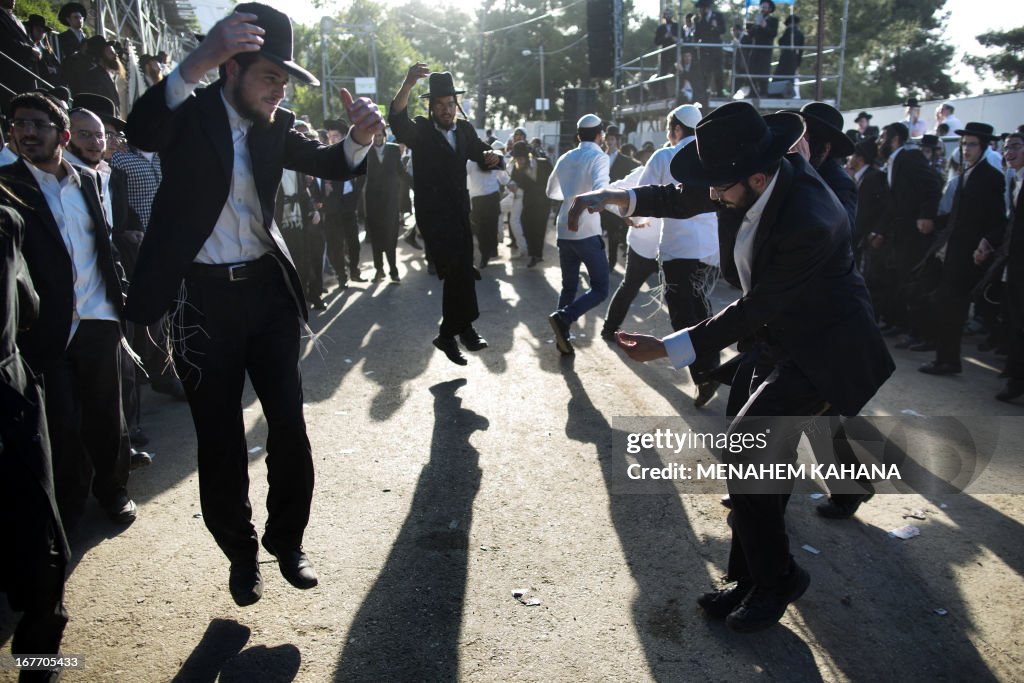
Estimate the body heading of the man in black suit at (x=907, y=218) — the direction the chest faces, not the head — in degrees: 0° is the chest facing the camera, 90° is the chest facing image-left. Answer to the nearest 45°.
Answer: approximately 90°

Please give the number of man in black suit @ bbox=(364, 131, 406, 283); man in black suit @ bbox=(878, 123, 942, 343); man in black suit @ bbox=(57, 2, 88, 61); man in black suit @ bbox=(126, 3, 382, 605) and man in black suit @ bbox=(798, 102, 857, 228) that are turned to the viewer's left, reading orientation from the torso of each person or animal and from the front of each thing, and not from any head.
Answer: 2

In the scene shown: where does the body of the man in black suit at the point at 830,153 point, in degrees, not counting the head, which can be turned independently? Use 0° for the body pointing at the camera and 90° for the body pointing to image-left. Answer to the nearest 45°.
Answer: approximately 90°

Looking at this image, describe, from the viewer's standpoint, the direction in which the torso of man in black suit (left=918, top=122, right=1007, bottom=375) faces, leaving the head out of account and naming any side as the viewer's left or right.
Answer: facing the viewer and to the left of the viewer

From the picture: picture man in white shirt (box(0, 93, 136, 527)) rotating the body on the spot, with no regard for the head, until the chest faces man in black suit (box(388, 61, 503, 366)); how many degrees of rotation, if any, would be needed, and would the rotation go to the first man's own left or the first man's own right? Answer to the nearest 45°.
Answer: approximately 90° to the first man's own left

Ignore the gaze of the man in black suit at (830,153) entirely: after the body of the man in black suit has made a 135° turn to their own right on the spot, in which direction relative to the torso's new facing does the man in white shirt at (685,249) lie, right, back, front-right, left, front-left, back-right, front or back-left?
left

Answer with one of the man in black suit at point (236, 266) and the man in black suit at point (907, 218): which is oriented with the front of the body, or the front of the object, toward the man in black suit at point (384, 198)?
the man in black suit at point (907, 218)

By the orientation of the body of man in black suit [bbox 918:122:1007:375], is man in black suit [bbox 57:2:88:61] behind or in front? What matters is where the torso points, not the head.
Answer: in front

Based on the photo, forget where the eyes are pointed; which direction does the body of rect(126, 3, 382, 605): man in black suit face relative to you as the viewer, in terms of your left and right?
facing the viewer and to the right of the viewer

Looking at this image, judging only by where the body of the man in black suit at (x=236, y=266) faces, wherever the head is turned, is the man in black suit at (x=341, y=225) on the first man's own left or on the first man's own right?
on the first man's own left

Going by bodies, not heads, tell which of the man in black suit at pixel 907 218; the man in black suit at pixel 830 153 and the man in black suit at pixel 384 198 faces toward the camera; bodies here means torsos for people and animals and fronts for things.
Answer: the man in black suit at pixel 384 198
